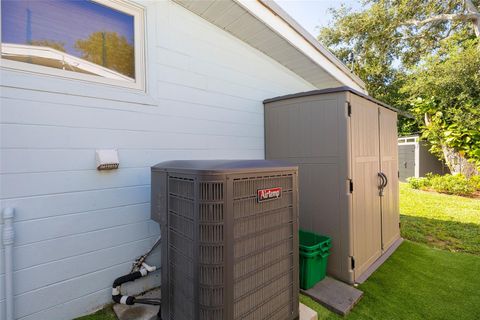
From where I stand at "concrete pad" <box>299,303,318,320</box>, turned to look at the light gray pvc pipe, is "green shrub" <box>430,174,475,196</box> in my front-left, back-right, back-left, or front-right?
back-right

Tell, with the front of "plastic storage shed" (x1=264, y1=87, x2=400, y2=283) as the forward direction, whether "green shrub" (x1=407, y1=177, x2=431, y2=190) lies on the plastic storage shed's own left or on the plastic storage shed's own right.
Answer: on the plastic storage shed's own left

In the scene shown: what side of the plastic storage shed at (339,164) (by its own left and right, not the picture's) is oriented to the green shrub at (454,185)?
left

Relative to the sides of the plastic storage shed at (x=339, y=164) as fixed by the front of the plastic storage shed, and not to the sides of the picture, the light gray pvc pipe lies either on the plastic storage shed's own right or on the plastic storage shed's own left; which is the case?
on the plastic storage shed's own right

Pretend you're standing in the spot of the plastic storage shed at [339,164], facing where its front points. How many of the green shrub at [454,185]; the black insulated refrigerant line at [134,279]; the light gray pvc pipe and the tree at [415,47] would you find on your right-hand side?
2

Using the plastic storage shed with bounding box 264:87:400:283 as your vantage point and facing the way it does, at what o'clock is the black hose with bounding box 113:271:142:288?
The black hose is roughly at 3 o'clock from the plastic storage shed.

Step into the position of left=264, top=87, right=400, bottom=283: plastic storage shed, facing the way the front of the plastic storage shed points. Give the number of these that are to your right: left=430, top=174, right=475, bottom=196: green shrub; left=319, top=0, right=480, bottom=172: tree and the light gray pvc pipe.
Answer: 1

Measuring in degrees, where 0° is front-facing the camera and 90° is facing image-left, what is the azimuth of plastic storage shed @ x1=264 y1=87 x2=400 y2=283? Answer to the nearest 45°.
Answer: approximately 315°

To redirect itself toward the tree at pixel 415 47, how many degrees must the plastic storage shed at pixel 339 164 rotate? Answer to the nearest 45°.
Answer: approximately 135° to its left

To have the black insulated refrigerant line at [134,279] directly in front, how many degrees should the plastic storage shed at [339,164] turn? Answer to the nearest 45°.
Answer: approximately 90° to its right

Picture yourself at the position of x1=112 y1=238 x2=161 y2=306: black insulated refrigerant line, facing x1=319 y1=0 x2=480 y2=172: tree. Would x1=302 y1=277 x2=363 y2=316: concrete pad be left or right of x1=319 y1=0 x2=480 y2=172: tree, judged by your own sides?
right
